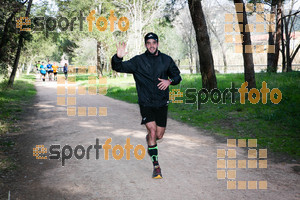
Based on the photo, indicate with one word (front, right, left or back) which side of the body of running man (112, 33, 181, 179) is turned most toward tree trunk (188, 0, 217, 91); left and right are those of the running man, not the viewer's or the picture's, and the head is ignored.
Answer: back

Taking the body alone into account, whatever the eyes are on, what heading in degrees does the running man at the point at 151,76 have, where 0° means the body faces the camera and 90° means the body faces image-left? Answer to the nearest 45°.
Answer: approximately 0°

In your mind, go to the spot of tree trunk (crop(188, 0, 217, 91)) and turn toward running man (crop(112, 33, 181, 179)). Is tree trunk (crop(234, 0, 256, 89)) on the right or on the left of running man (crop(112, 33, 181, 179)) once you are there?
left

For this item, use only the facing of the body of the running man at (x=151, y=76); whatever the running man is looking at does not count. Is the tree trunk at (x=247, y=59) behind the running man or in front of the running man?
behind
